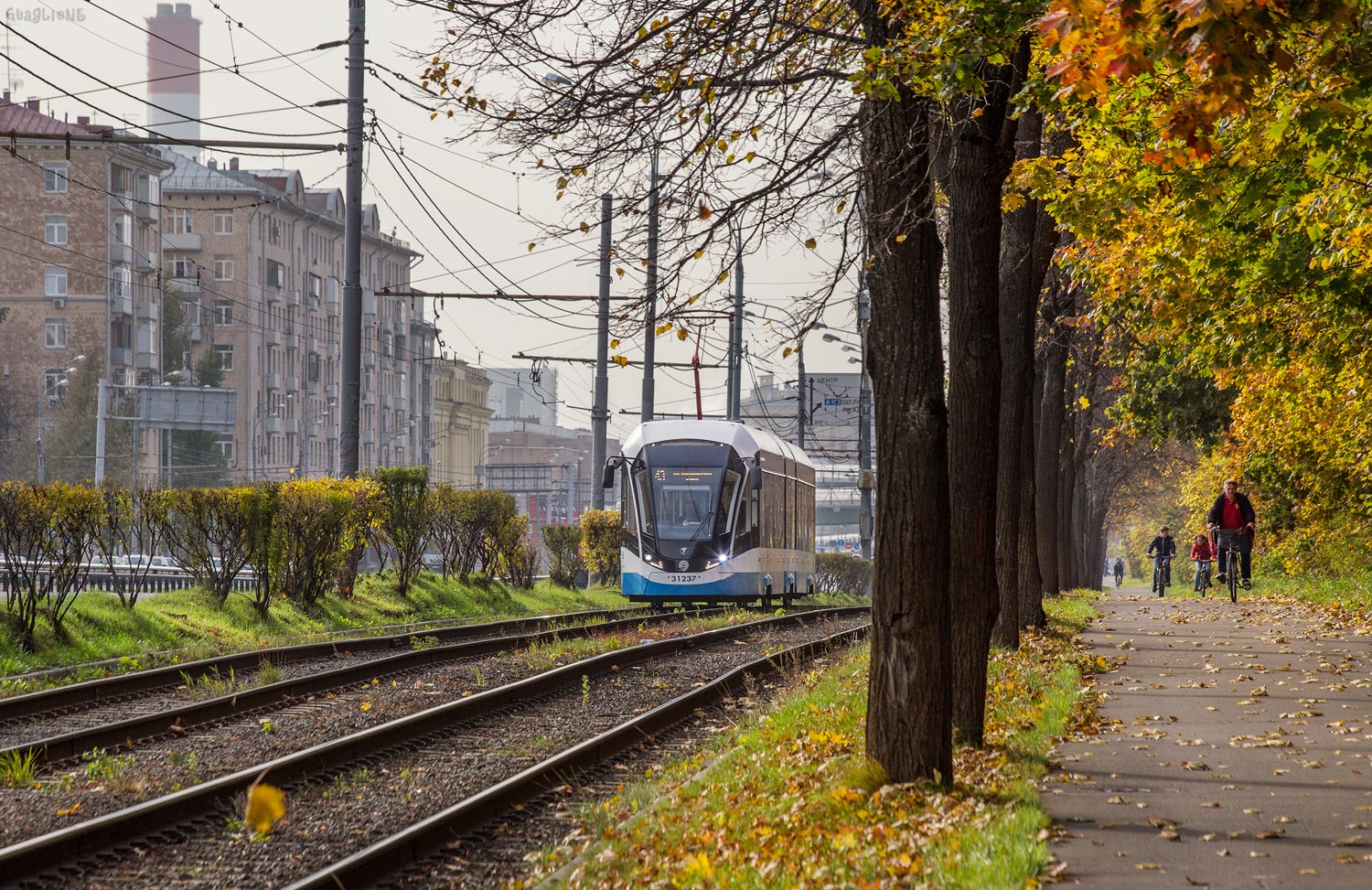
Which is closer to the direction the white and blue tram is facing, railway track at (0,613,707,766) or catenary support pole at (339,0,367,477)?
the railway track

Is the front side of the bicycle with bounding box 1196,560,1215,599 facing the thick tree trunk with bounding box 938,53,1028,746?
yes

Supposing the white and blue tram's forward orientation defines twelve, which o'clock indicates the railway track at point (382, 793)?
The railway track is roughly at 12 o'clock from the white and blue tram.

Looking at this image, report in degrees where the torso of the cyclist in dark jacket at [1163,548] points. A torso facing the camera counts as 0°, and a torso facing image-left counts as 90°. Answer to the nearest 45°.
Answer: approximately 0°

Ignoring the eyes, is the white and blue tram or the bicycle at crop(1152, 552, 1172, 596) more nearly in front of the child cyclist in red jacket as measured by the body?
the white and blue tram
